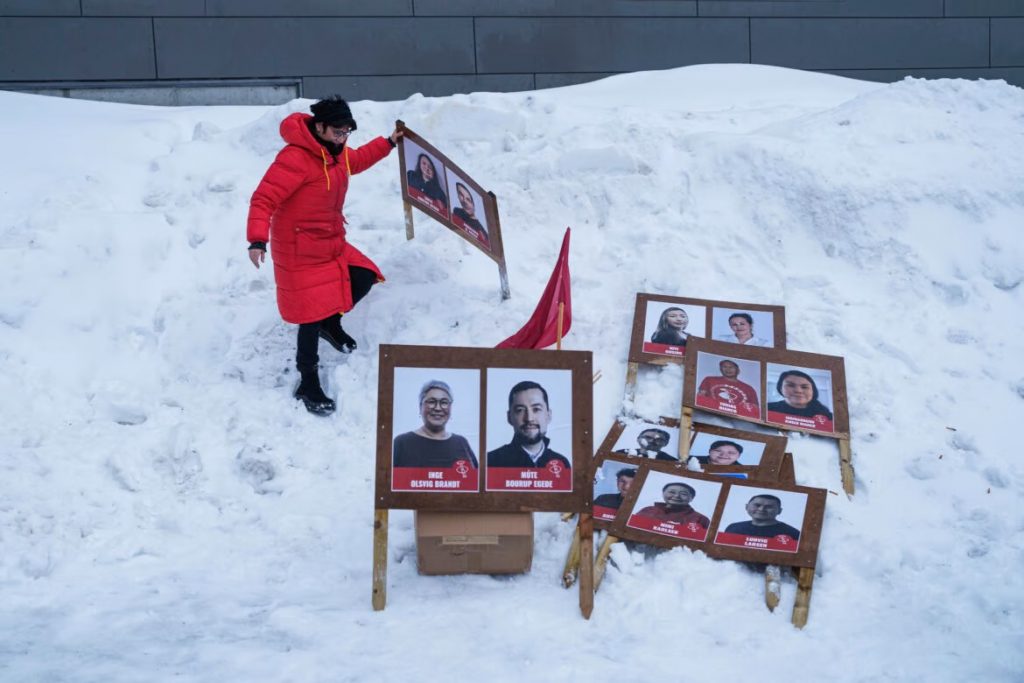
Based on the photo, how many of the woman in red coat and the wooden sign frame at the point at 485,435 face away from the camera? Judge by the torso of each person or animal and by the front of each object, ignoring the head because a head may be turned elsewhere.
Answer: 0

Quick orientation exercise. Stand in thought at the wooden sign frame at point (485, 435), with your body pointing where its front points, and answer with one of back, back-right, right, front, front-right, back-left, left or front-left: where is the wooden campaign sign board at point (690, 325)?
back-left

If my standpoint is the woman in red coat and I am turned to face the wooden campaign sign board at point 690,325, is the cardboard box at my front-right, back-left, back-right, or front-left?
front-right

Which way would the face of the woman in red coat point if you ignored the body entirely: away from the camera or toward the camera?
toward the camera

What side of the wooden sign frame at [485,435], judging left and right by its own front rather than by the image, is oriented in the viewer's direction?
front

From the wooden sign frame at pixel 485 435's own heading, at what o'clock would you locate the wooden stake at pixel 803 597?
The wooden stake is roughly at 9 o'clock from the wooden sign frame.

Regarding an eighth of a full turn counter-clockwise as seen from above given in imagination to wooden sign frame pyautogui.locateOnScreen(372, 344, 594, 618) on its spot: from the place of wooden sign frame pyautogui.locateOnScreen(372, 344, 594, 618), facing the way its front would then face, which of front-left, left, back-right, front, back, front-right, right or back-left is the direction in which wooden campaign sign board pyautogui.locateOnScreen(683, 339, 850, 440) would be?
left
